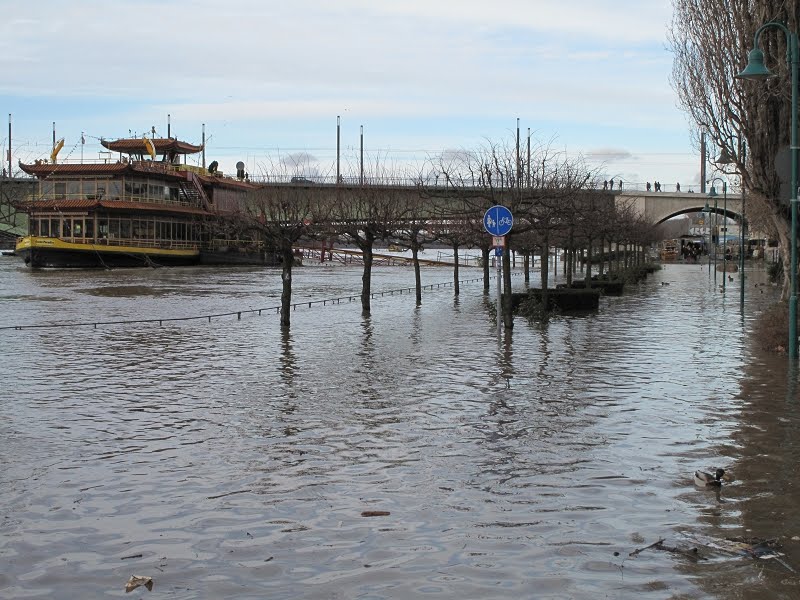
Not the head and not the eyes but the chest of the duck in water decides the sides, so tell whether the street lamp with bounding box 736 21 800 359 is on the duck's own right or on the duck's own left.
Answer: on the duck's own left

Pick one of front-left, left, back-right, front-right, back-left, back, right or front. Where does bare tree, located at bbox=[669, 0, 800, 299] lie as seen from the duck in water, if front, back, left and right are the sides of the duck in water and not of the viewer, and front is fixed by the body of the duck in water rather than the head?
left

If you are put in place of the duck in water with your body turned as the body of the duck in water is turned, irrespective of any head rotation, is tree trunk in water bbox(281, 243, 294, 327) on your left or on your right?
on your left

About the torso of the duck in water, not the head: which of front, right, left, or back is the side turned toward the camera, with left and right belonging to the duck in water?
right

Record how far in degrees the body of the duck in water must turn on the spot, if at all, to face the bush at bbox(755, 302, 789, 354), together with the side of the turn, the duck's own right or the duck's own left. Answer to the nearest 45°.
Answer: approximately 90° to the duck's own left
